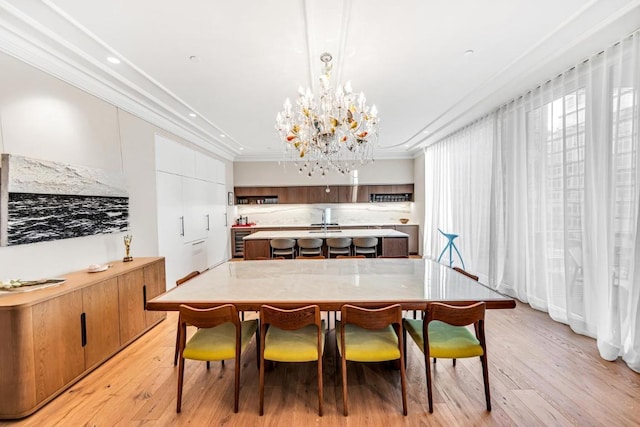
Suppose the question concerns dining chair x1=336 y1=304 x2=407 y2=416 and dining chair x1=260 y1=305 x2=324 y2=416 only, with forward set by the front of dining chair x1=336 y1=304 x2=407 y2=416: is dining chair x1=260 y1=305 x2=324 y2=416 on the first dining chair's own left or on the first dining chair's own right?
on the first dining chair's own left

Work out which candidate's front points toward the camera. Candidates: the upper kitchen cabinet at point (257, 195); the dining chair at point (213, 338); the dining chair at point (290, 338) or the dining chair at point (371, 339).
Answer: the upper kitchen cabinet

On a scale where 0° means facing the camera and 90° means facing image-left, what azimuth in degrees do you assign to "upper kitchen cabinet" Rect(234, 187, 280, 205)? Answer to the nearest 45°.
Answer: approximately 0°

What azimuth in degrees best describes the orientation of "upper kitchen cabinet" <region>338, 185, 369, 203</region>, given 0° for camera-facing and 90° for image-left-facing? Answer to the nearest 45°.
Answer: approximately 0°

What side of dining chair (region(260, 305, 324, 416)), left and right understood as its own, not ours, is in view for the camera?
back

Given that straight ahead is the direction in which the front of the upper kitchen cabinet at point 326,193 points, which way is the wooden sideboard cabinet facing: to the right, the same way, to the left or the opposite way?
to the left

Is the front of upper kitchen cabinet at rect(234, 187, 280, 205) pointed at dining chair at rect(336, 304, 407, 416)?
yes

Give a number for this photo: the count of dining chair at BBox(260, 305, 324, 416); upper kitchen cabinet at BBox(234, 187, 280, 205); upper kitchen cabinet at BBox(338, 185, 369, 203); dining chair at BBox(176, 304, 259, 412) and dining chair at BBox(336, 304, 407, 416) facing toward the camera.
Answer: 2

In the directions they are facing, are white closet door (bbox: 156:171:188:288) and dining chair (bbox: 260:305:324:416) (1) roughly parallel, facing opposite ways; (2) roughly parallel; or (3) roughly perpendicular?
roughly perpendicular

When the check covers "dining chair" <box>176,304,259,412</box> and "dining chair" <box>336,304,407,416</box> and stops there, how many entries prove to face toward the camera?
0

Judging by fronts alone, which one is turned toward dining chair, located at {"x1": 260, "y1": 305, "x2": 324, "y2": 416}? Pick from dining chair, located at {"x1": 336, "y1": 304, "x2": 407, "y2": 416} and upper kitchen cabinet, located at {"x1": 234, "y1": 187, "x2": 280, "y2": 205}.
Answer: the upper kitchen cabinet

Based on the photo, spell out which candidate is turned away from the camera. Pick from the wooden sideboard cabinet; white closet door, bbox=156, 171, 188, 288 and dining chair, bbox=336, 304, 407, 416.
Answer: the dining chair

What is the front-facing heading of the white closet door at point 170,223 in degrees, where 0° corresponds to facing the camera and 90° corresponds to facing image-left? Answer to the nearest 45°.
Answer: approximately 315°
